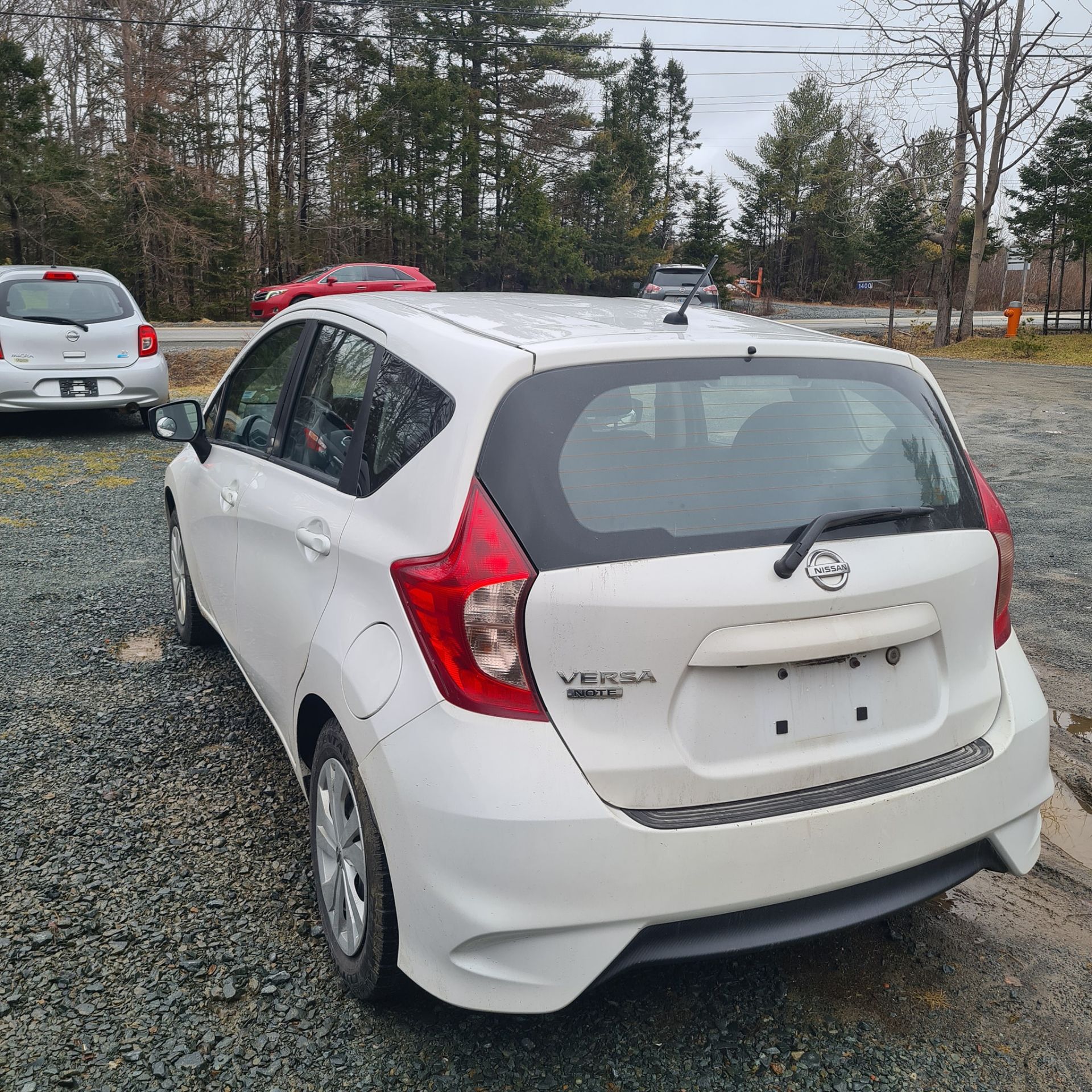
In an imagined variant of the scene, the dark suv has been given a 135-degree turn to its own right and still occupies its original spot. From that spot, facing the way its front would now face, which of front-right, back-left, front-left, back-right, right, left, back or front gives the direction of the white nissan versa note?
front-right

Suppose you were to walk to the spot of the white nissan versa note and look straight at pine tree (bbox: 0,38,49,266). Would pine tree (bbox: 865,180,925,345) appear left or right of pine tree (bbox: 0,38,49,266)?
right

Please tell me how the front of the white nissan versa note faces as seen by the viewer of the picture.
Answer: facing away from the viewer and to the left of the viewer

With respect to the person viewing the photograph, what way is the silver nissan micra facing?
facing away from the viewer

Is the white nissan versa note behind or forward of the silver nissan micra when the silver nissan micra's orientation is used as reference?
behind

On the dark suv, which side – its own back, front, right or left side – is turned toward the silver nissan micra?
back

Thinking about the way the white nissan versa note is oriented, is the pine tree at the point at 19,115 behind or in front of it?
in front

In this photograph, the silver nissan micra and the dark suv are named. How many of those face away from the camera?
2

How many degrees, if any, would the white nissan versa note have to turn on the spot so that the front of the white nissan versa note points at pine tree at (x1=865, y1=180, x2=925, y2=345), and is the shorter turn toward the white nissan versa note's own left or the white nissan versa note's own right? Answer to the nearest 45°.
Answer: approximately 45° to the white nissan versa note's own right

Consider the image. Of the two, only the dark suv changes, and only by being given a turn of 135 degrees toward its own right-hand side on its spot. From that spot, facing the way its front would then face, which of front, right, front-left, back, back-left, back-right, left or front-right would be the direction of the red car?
back-right

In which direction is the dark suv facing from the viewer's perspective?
away from the camera

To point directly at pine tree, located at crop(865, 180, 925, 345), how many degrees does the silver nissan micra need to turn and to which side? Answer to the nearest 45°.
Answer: approximately 45° to its right

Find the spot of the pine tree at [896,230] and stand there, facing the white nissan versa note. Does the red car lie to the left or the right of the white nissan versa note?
right

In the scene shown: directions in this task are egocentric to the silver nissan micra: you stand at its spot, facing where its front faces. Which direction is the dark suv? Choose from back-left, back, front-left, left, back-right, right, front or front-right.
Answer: front-right
